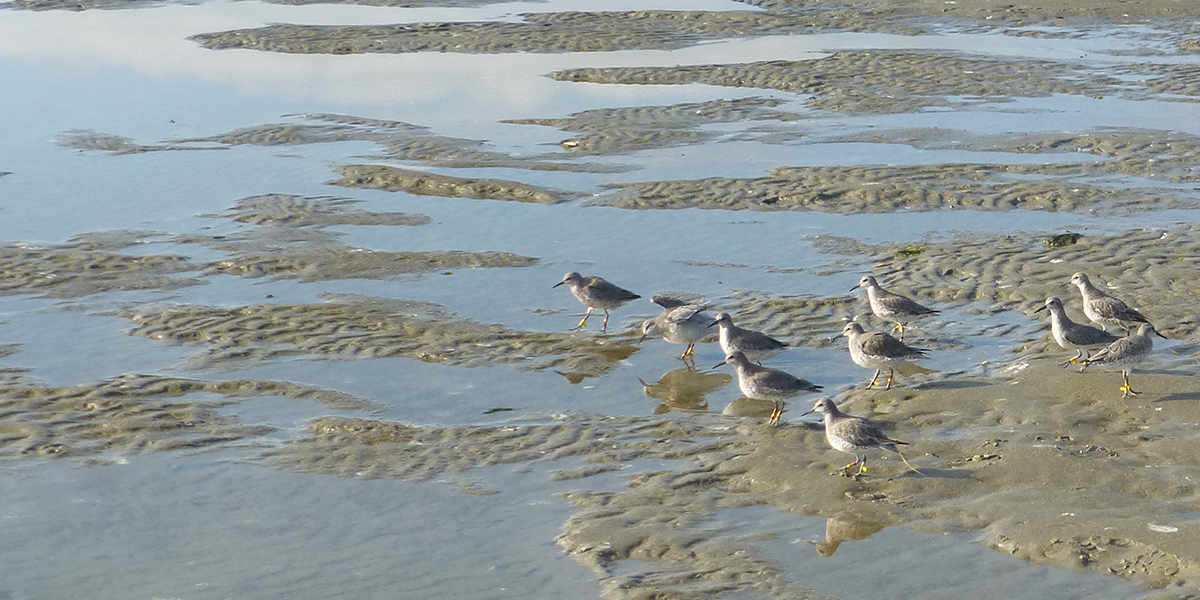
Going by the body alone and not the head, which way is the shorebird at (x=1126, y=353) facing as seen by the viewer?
to the viewer's right

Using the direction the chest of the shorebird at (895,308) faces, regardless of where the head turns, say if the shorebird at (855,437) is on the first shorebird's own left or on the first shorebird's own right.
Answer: on the first shorebird's own left

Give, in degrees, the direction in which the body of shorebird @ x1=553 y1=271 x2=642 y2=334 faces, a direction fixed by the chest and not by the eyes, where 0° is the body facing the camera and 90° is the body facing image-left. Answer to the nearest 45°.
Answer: approximately 90°

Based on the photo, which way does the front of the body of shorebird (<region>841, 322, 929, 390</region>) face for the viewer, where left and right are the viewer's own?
facing to the left of the viewer

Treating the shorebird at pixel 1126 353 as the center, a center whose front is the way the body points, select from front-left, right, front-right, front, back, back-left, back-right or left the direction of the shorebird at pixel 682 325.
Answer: back

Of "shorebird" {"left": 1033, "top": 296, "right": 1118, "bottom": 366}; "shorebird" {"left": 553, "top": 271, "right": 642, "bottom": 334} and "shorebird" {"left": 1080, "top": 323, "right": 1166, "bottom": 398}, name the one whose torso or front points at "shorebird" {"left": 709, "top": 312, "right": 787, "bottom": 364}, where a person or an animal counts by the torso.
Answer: "shorebird" {"left": 1033, "top": 296, "right": 1118, "bottom": 366}

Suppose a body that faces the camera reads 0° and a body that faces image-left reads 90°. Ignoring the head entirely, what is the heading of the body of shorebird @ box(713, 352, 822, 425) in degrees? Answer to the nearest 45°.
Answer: approximately 90°

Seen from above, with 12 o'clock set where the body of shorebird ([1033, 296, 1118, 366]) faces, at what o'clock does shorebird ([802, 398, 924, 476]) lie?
shorebird ([802, 398, 924, 476]) is roughly at 10 o'clock from shorebird ([1033, 296, 1118, 366]).

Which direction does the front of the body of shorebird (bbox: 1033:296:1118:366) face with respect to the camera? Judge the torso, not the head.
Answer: to the viewer's left

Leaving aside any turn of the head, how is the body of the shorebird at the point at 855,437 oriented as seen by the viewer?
to the viewer's left

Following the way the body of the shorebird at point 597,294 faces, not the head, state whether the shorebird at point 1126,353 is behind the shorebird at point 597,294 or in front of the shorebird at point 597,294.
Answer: behind

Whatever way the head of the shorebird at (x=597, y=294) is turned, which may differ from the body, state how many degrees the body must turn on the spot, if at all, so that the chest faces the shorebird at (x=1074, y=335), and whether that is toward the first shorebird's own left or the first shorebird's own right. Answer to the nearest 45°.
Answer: approximately 135° to the first shorebird's own left
